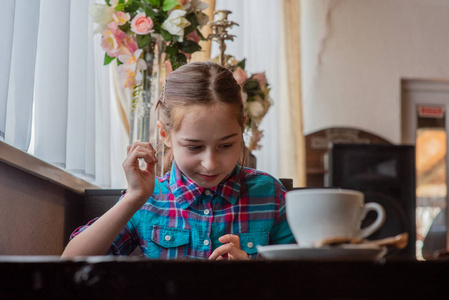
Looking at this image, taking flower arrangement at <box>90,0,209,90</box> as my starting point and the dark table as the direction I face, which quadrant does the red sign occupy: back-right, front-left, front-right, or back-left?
back-left

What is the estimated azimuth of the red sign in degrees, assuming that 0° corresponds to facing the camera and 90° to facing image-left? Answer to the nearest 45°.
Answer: approximately 0°

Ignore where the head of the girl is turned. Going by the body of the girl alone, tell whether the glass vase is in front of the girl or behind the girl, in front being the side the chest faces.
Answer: behind

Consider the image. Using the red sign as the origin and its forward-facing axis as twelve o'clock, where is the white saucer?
The white saucer is roughly at 12 o'clock from the red sign.

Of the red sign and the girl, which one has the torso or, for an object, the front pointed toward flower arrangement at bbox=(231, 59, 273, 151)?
the red sign

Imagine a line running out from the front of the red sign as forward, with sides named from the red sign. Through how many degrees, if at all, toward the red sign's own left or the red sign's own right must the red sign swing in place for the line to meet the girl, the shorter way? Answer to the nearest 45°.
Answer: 0° — it already faces them

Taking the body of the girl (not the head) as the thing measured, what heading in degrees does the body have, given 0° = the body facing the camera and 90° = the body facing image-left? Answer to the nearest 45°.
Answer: approximately 0°

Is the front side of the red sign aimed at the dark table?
yes

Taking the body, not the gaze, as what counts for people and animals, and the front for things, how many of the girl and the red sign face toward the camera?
2

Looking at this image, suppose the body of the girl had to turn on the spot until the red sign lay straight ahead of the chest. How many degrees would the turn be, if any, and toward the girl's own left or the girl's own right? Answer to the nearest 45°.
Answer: approximately 135° to the girl's own left

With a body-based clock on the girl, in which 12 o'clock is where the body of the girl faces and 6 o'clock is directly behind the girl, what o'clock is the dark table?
The dark table is roughly at 12 o'clock from the girl.
